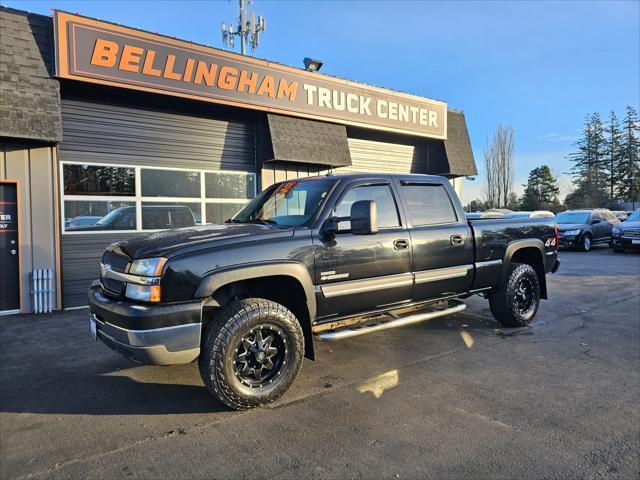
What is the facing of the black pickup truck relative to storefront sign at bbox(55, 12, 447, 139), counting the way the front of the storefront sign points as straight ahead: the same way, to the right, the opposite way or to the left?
to the right

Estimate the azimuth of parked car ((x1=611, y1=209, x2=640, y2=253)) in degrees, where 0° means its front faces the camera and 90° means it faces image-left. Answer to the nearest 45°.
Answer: approximately 45°

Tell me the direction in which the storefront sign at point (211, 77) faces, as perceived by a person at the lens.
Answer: facing the viewer and to the right of the viewer

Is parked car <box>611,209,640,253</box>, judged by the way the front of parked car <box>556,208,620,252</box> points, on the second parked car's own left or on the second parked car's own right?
on the second parked car's own left

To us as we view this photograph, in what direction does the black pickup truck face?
facing the viewer and to the left of the viewer

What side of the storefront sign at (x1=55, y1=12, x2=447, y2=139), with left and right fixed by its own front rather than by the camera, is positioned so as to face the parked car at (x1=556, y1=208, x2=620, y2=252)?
left

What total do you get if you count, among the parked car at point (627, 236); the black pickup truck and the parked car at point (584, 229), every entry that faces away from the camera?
0

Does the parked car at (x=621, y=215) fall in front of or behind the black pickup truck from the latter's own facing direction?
behind

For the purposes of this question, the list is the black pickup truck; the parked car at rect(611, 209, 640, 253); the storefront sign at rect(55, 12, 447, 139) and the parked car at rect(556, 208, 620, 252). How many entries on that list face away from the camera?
0

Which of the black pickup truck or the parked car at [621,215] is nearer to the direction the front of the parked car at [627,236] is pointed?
the black pickup truck

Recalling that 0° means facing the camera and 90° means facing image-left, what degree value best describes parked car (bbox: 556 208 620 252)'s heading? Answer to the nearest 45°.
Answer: approximately 45°

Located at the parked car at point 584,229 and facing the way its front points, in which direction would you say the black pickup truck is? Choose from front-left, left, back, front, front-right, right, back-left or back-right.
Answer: front-left

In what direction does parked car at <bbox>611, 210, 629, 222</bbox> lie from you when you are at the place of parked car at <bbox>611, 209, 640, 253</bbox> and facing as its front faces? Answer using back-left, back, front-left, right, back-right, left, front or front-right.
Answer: back-right

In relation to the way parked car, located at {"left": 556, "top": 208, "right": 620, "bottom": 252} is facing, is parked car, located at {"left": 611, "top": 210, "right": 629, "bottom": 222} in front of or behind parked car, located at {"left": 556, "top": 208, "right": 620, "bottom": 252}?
behind

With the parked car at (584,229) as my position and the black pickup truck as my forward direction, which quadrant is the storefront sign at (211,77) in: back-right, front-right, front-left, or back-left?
front-right

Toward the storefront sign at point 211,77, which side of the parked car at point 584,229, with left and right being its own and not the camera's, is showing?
front
